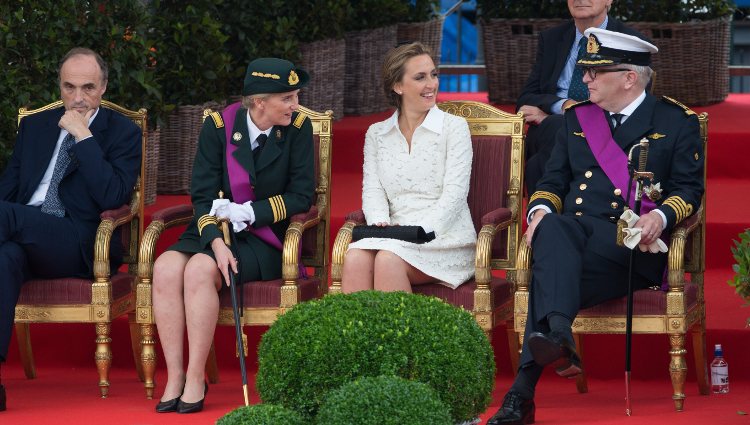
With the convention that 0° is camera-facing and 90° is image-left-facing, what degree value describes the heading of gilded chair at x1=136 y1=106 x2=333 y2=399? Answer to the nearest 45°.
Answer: approximately 45°

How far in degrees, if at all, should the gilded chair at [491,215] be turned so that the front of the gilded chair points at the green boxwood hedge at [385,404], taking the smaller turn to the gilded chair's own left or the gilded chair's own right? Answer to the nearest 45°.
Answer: approximately 45° to the gilded chair's own left

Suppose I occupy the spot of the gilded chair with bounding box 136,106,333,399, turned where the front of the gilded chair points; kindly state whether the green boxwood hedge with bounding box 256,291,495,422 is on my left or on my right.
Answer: on my left

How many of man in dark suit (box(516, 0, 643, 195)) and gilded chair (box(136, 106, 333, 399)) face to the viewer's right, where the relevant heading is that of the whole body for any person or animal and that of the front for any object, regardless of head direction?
0

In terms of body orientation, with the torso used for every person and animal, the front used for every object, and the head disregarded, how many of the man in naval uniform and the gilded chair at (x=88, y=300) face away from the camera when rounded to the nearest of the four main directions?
0

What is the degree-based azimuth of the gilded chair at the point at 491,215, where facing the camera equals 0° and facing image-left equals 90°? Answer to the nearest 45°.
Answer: approximately 45°

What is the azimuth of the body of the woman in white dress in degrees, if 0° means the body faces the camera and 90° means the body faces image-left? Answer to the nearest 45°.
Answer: approximately 45°

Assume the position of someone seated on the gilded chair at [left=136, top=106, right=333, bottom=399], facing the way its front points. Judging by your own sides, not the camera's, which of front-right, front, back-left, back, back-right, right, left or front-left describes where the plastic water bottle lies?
back-left
